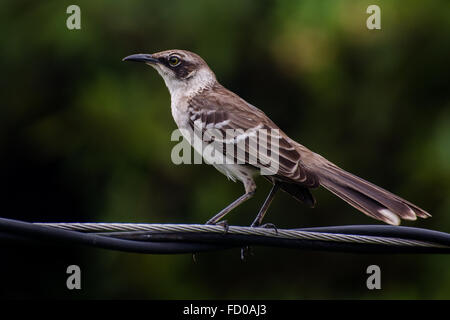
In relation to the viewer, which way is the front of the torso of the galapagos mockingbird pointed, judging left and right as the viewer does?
facing to the left of the viewer
